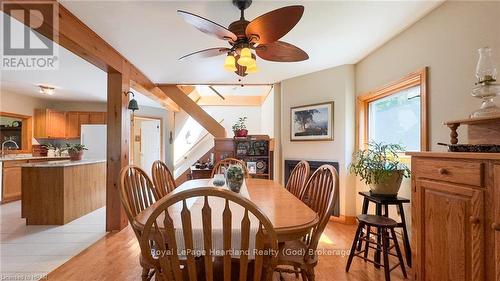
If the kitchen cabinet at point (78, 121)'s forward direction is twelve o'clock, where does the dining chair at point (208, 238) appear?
The dining chair is roughly at 12 o'clock from the kitchen cabinet.

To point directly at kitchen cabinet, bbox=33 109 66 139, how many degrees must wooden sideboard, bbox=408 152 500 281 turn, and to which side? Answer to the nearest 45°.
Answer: approximately 45° to its right

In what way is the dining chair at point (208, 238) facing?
away from the camera

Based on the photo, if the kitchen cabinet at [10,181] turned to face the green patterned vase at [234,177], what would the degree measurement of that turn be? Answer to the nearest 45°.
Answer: approximately 45° to its right

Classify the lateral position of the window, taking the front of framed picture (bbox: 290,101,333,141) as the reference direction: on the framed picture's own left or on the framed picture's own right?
on the framed picture's own left

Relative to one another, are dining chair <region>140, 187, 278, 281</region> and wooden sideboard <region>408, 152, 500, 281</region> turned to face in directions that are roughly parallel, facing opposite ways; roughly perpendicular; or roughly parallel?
roughly perpendicular

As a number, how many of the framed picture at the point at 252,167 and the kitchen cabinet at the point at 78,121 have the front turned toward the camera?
2

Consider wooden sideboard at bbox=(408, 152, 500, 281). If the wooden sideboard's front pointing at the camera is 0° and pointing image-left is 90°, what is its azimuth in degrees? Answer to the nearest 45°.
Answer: approximately 45°

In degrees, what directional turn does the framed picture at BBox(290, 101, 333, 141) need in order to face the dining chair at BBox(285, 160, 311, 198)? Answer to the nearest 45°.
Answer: approximately 45° to its left

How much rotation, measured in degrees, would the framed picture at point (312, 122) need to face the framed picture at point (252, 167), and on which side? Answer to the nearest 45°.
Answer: approximately 45° to its right
